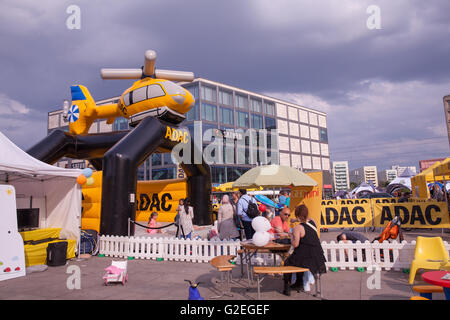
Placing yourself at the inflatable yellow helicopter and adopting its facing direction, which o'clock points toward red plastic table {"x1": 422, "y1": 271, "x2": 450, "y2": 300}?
The red plastic table is roughly at 1 o'clock from the inflatable yellow helicopter.

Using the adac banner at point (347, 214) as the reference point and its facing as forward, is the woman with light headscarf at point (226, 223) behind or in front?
in front

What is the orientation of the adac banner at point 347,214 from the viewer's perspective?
toward the camera

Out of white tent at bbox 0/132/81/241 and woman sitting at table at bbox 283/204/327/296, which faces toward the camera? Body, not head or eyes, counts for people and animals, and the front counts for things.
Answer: the white tent

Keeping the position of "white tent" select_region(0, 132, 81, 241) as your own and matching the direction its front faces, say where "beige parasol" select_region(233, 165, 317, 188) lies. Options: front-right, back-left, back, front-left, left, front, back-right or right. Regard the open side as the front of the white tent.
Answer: front-left

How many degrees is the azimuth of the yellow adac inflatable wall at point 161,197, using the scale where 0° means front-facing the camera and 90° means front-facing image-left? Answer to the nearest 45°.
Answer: approximately 0°

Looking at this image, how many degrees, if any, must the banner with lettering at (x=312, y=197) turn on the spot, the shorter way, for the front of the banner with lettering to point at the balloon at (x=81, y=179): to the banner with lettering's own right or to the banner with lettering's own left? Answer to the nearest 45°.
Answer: approximately 90° to the banner with lettering's own right

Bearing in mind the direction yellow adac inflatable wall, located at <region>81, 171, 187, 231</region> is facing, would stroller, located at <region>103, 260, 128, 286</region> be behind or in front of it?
in front

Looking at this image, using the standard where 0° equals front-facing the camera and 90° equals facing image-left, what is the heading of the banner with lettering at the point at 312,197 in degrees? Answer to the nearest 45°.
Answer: approximately 0°

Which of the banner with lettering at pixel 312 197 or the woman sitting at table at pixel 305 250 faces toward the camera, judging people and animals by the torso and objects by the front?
the banner with lettering

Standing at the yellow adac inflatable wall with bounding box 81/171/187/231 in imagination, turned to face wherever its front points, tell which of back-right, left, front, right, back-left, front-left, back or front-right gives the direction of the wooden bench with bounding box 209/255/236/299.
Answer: front

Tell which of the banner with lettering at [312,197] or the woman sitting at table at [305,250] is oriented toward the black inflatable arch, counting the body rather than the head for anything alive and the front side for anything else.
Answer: the woman sitting at table

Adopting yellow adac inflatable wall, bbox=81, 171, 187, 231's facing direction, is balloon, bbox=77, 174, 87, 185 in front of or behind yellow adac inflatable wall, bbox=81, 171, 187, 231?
in front
